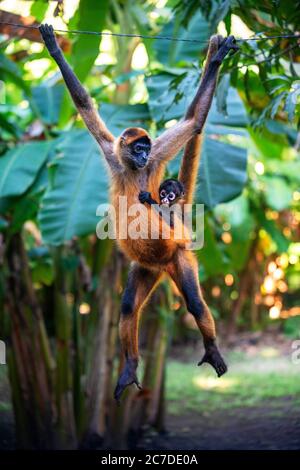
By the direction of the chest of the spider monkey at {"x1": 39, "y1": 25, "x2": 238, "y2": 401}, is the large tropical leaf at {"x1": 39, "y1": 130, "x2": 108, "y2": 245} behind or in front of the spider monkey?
behind

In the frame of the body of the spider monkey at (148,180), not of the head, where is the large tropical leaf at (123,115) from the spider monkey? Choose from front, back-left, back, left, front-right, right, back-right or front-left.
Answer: back

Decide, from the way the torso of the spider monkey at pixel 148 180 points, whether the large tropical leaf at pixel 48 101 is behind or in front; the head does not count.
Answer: behind
